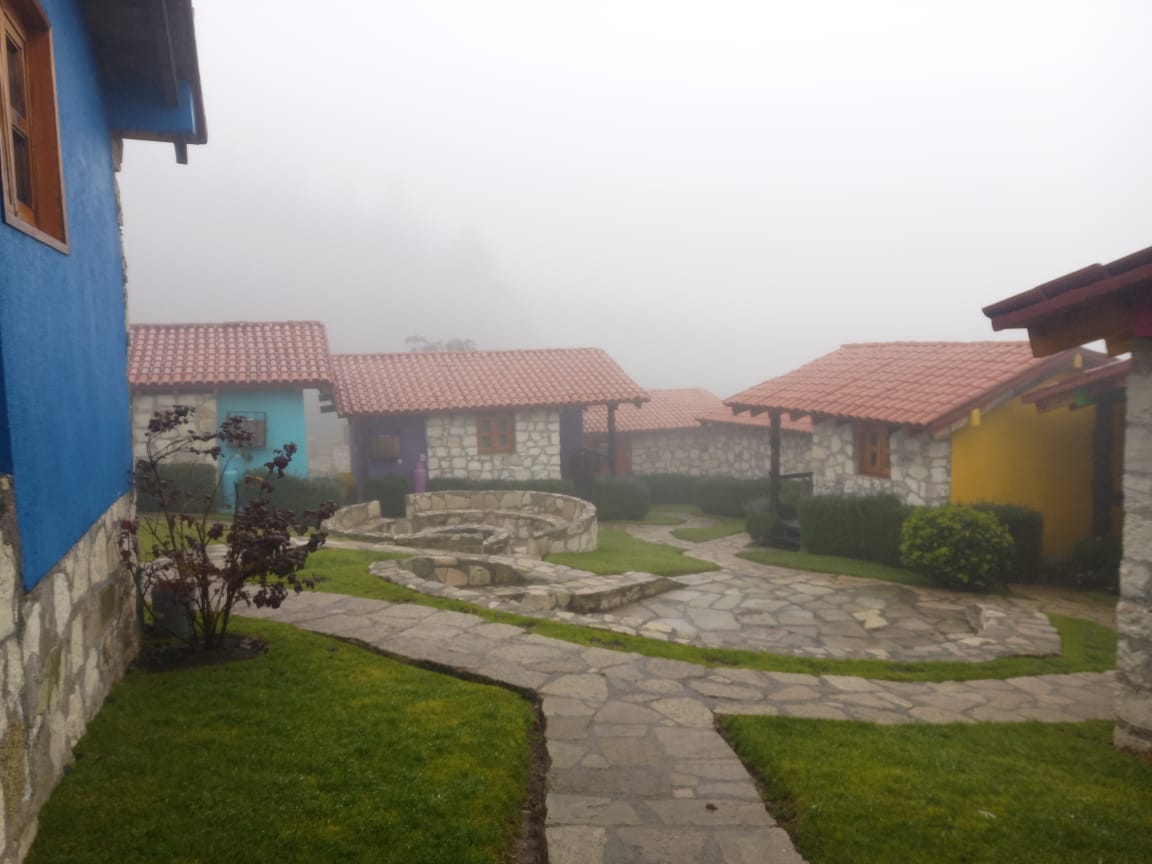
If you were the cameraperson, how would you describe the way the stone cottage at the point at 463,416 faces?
facing the viewer

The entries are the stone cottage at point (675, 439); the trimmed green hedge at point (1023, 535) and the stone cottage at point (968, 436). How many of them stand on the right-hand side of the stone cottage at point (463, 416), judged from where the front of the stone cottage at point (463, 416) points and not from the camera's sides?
0

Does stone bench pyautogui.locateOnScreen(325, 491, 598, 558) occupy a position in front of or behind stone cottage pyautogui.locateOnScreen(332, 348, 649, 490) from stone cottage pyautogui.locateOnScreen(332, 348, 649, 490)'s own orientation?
in front

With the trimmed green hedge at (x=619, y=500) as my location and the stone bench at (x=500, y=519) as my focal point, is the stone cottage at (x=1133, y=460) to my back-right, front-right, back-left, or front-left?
front-left

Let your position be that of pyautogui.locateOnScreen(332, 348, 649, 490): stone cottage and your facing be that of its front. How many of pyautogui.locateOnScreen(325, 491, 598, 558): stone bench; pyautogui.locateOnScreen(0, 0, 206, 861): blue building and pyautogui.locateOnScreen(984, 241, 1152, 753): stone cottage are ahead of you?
3

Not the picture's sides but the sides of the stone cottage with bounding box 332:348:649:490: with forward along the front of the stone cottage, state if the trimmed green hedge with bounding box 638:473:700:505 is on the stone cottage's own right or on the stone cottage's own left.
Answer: on the stone cottage's own left

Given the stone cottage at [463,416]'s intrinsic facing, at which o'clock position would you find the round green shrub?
The round green shrub is roughly at 11 o'clock from the stone cottage.

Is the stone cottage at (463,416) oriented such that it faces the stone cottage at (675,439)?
no

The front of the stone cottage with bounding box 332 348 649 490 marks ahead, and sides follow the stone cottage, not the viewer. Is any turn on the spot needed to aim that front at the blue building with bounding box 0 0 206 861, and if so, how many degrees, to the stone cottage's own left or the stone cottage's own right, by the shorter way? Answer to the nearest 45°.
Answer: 0° — it already faces it

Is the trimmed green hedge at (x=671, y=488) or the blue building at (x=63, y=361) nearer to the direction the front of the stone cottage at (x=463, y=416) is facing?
the blue building

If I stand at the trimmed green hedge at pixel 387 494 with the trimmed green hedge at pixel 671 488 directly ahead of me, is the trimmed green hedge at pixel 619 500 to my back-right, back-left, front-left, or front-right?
front-right

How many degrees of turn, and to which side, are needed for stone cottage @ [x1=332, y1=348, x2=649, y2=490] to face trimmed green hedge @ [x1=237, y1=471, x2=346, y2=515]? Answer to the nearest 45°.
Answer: approximately 45° to its right

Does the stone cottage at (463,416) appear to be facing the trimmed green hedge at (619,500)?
no

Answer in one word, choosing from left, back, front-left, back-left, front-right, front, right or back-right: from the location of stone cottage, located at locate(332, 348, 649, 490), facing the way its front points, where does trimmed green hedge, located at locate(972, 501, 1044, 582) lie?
front-left

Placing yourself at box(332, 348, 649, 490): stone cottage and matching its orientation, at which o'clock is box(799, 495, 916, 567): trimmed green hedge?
The trimmed green hedge is roughly at 11 o'clock from the stone cottage.
